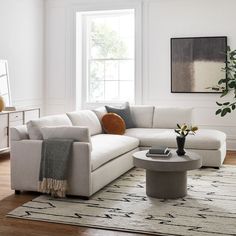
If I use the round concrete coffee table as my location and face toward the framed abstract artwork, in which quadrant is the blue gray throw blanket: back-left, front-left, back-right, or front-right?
back-left

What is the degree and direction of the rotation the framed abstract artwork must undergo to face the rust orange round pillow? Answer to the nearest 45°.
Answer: approximately 45° to its right

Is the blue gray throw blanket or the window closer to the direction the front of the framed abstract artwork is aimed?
the blue gray throw blanket

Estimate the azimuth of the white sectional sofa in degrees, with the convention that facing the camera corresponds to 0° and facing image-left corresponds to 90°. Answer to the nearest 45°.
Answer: approximately 315°

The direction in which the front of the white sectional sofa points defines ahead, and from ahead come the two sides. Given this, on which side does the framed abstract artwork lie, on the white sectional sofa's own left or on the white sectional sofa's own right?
on the white sectional sofa's own left

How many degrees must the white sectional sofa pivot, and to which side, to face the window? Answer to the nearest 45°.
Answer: approximately 135° to its left

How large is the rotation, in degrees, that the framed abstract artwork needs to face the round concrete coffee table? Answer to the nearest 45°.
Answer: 0° — it already faces it
